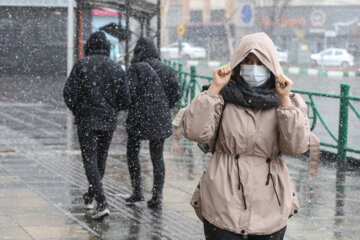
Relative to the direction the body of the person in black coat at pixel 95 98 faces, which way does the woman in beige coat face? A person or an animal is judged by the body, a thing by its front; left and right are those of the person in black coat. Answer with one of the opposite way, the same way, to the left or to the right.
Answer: the opposite way

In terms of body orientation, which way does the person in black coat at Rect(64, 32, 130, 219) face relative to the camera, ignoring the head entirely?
away from the camera

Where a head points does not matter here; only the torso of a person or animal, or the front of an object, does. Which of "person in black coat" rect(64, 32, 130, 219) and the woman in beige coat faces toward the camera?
the woman in beige coat

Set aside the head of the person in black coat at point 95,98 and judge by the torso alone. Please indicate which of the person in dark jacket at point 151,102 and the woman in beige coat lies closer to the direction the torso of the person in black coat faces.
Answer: the person in dark jacket

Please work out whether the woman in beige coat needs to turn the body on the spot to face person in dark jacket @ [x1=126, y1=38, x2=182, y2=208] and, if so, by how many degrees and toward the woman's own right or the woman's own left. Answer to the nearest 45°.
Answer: approximately 180°

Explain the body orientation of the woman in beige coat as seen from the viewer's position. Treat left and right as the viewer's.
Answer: facing the viewer

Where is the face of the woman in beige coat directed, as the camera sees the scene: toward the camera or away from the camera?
toward the camera

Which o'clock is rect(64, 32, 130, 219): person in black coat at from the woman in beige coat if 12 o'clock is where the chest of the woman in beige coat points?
The person in black coat is roughly at 5 o'clock from the woman in beige coat.

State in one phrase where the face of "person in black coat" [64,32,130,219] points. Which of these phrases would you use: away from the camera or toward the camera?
away from the camera

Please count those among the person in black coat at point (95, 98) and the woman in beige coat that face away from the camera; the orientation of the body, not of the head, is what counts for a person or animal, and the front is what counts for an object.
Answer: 1

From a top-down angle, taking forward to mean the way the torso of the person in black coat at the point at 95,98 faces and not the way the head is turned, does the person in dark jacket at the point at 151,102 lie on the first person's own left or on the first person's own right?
on the first person's own right

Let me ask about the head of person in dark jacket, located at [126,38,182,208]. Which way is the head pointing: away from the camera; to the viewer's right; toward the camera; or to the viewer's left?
away from the camera
